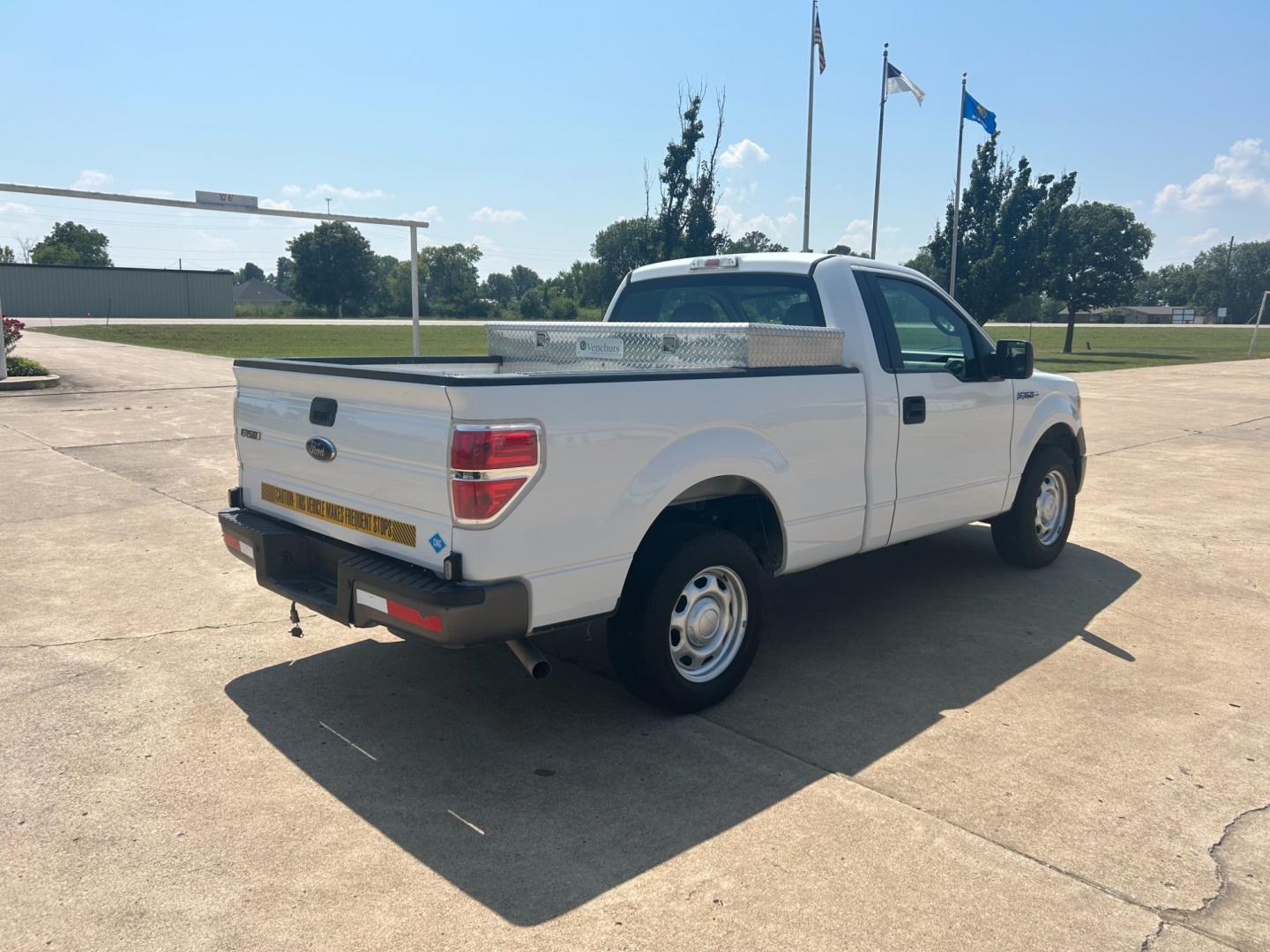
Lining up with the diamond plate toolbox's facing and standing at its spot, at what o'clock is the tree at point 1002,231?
The tree is roughly at 5 o'clock from the diamond plate toolbox.

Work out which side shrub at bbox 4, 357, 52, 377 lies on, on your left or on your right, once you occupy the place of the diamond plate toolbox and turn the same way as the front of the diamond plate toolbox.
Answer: on your right

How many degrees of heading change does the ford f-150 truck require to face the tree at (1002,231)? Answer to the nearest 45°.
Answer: approximately 45° to its left

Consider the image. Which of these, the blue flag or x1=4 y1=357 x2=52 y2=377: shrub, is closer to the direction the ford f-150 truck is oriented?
the blue flag

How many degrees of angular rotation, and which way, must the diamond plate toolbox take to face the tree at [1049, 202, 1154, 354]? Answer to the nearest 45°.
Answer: approximately 180°

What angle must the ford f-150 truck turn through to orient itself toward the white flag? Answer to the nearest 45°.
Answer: approximately 45° to its left

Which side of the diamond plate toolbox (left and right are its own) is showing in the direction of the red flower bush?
right

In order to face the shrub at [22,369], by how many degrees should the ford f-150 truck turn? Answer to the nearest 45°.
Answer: approximately 90° to its left

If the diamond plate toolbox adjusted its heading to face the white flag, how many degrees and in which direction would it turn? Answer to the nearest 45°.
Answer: approximately 135° to its right

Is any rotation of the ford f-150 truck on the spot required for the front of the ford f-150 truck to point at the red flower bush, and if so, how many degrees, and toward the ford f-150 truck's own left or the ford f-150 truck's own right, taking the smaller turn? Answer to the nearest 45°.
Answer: approximately 90° to the ford f-150 truck's own left

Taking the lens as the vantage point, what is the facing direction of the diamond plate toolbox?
facing the viewer and to the left of the viewer

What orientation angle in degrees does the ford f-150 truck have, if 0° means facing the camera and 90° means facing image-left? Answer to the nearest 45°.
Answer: approximately 225°
